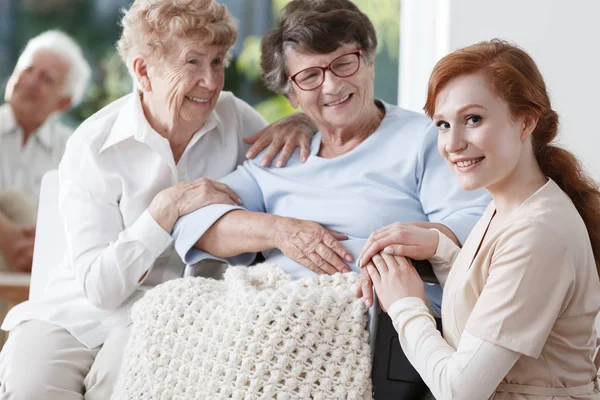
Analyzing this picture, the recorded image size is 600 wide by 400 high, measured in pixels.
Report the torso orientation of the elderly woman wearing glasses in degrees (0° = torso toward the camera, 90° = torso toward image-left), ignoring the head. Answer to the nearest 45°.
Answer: approximately 0°

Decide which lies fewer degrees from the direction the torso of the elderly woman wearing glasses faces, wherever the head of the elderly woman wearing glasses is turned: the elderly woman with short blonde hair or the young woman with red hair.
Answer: the young woman with red hair

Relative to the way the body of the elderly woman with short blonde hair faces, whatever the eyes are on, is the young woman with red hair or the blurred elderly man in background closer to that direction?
the young woman with red hair

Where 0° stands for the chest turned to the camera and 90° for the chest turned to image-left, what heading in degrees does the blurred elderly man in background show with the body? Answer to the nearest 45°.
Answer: approximately 45°

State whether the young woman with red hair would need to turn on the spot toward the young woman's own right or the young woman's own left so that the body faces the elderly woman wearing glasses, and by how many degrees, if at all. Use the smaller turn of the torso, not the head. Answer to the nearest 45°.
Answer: approximately 45° to the young woman's own right

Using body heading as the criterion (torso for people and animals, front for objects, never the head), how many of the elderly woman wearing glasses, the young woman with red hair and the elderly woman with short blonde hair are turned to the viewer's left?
1

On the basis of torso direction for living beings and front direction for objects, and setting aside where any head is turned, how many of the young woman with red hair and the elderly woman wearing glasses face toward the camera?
1

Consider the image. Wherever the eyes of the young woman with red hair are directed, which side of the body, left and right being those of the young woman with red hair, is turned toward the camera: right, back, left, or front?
left

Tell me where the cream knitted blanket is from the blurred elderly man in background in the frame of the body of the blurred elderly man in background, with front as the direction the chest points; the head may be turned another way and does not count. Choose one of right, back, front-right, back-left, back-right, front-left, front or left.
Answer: front-left

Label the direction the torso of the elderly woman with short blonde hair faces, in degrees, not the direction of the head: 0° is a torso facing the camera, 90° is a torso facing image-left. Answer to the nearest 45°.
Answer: approximately 315°

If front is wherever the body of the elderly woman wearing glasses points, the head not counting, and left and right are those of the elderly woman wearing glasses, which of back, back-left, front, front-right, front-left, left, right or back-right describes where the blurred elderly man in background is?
back-right

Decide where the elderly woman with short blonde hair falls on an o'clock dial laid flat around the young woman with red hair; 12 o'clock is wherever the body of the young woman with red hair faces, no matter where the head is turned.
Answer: The elderly woman with short blonde hair is roughly at 1 o'clock from the young woman with red hair.
